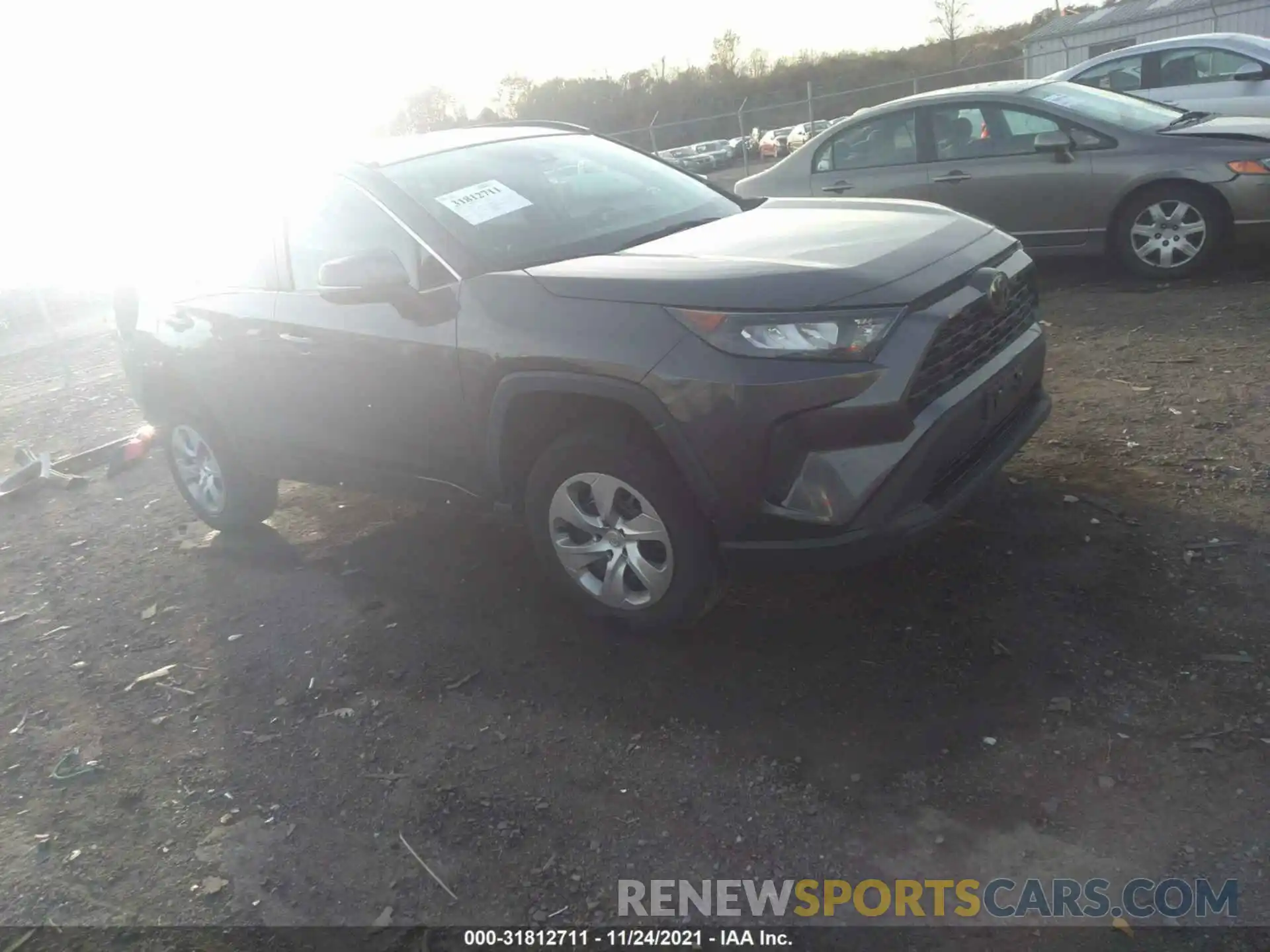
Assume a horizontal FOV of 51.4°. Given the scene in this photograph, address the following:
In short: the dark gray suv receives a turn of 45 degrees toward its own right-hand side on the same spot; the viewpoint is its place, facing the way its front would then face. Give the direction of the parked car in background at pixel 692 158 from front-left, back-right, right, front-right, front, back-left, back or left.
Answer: back

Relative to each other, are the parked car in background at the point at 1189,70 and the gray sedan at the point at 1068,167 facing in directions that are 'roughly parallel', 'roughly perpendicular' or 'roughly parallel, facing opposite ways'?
roughly parallel

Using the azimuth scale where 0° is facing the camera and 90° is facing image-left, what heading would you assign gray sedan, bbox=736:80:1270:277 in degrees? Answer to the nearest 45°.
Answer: approximately 270°

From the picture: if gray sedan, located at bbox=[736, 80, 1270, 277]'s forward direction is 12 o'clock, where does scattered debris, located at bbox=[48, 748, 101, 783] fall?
The scattered debris is roughly at 4 o'clock from the gray sedan.

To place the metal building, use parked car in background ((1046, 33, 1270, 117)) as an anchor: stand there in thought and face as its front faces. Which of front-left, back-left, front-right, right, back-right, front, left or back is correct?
left

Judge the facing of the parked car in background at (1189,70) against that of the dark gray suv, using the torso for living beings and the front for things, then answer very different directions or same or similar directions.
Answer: same or similar directions

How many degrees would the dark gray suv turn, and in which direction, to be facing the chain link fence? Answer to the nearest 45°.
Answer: approximately 135° to its left

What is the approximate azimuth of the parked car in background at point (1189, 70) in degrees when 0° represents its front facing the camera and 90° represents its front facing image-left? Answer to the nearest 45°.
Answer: approximately 270°

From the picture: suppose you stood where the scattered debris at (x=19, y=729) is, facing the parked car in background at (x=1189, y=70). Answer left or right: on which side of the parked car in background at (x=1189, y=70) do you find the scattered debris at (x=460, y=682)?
right

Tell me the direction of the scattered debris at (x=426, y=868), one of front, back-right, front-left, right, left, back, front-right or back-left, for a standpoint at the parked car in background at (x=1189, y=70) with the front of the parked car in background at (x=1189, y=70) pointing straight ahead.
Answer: right

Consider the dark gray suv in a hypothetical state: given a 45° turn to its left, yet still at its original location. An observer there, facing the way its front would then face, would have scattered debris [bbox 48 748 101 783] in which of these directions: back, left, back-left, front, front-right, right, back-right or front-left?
back

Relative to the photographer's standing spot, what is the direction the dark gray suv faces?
facing the viewer and to the right of the viewer

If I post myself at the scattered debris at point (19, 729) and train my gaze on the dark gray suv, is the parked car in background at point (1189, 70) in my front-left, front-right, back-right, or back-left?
front-left

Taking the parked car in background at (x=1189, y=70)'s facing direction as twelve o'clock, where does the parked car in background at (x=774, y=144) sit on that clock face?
the parked car in background at (x=774, y=144) is roughly at 8 o'clock from the parked car in background at (x=1189, y=70).

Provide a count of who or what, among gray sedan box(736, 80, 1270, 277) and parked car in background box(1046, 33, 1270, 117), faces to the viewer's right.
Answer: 2

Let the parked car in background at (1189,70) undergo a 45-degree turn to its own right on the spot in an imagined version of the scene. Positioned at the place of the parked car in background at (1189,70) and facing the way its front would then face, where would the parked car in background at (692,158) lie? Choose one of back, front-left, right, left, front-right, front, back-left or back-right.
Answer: back

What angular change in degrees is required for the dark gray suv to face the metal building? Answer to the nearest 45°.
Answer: approximately 90° to its left

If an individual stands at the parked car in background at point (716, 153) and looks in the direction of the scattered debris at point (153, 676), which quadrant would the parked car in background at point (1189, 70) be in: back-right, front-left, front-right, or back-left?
front-left
